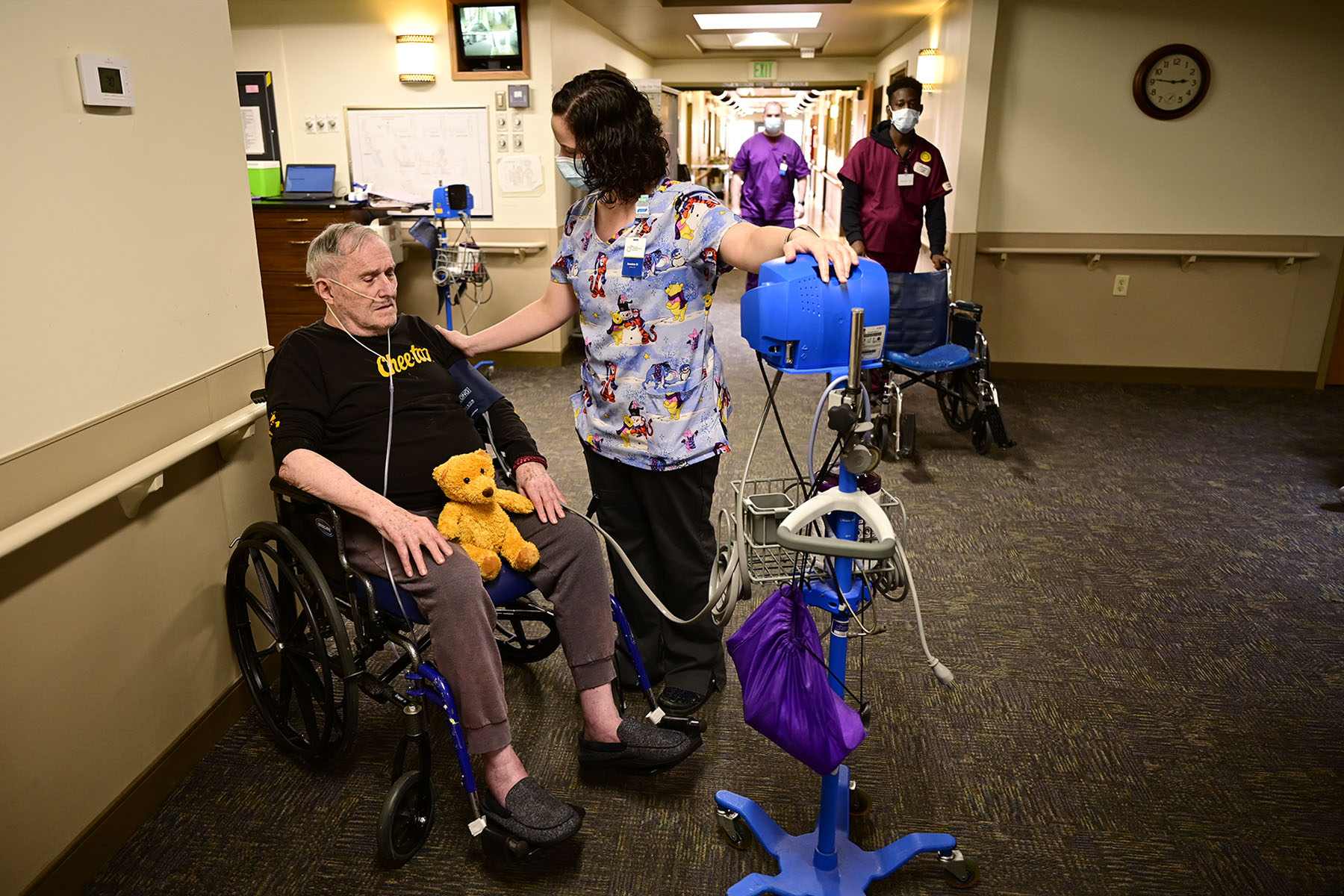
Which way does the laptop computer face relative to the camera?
toward the camera

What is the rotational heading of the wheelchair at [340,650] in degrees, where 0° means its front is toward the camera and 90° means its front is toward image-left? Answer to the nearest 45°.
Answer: approximately 315°

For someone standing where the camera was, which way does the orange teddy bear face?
facing the viewer and to the right of the viewer

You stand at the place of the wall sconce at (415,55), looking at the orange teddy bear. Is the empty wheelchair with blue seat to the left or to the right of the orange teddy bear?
left

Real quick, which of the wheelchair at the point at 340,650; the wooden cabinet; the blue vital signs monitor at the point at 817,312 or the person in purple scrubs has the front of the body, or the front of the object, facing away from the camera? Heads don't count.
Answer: the blue vital signs monitor

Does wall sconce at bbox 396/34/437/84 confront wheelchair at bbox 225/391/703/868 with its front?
yes

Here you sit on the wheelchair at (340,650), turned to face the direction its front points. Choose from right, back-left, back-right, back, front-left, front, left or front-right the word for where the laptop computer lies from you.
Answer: back-left

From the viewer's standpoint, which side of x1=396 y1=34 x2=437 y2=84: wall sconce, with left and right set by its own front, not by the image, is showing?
front

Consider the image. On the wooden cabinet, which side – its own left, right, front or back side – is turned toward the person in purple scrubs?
left

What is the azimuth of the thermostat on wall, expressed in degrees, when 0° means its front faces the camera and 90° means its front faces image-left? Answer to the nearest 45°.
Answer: approximately 315°

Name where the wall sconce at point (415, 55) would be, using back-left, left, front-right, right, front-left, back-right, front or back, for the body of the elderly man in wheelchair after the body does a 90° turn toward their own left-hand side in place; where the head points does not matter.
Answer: front-left
